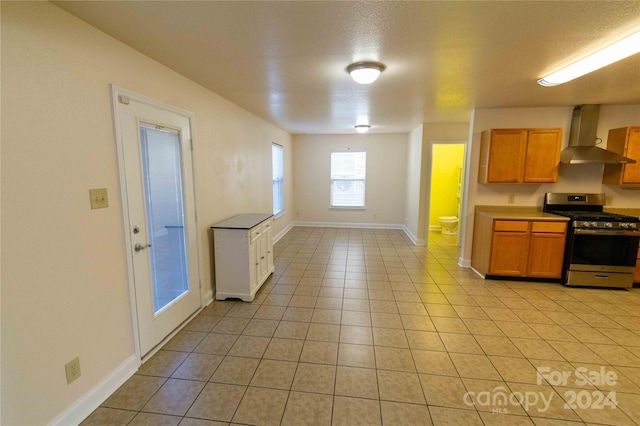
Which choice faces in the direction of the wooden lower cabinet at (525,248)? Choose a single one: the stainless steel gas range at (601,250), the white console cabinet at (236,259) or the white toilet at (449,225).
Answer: the white console cabinet

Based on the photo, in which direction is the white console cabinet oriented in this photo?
to the viewer's right

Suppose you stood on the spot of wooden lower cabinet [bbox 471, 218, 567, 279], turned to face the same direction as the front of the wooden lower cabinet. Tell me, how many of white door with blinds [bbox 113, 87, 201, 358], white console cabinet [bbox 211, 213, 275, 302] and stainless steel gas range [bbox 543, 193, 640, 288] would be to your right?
2

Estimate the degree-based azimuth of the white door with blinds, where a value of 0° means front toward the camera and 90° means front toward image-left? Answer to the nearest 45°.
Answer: approximately 315°

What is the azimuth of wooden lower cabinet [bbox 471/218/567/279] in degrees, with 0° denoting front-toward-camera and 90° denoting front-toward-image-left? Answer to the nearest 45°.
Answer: approximately 315°

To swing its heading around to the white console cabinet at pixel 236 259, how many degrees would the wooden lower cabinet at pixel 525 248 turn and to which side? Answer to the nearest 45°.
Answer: approximately 90° to its right

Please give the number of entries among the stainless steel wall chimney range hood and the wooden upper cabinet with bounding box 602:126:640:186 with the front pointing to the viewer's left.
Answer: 0

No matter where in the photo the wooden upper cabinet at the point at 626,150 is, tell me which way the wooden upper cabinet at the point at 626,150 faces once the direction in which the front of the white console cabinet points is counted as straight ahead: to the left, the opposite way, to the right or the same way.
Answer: to the right

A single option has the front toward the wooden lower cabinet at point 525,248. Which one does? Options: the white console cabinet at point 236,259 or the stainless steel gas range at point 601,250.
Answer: the white console cabinet

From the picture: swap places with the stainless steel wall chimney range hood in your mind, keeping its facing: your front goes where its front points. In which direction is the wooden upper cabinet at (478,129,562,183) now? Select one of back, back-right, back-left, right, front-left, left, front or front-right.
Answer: right

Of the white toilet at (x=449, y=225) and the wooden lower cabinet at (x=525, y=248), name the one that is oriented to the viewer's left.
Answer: the white toilet

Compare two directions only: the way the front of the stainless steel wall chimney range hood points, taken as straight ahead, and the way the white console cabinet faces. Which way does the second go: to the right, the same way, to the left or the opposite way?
to the left
